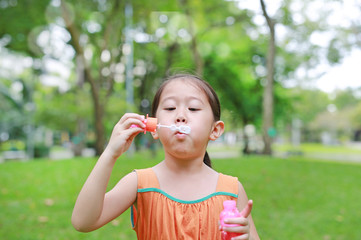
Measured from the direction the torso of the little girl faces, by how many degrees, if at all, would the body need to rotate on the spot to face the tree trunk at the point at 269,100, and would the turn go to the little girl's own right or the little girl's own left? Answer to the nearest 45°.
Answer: approximately 180°

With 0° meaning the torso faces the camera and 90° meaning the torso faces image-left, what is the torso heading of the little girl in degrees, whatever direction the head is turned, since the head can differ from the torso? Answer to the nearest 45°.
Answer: approximately 0°
